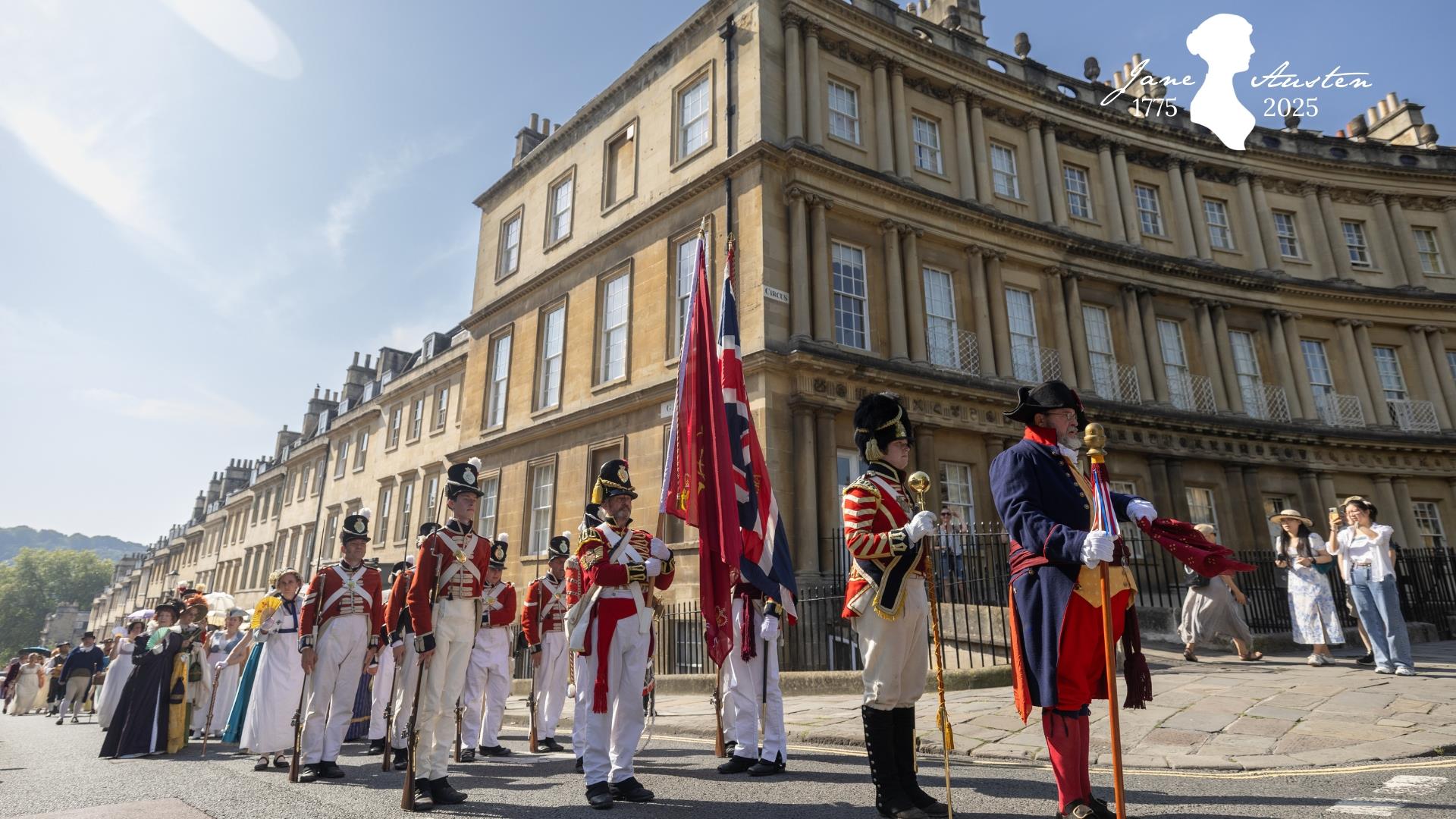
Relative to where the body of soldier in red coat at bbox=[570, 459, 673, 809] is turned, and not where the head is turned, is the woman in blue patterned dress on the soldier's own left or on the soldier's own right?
on the soldier's own left

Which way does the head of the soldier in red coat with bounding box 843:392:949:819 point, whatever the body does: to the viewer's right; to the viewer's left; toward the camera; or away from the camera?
to the viewer's right

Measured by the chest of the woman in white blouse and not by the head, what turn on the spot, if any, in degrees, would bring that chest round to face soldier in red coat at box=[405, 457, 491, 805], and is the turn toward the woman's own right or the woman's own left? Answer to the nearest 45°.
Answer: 0° — they already face them

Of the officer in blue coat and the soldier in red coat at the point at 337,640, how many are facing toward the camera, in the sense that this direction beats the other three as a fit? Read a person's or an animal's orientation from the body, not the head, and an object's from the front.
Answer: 1

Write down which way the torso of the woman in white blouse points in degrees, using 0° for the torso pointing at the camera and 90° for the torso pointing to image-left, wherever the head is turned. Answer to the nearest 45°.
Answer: approximately 45°

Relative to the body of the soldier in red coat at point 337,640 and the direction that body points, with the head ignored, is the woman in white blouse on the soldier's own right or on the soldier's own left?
on the soldier's own left
